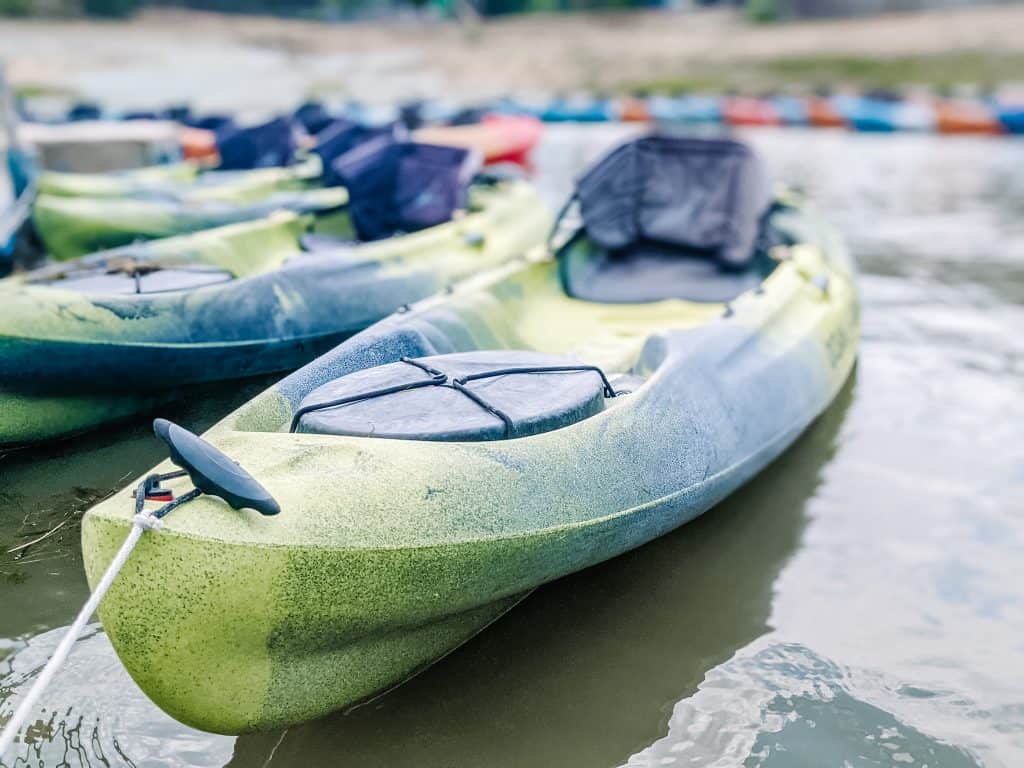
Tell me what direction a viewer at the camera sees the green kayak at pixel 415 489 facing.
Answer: facing the viewer and to the left of the viewer

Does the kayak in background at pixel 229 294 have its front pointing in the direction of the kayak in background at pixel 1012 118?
no

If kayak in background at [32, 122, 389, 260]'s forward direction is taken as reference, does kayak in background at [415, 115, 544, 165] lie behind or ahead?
behind

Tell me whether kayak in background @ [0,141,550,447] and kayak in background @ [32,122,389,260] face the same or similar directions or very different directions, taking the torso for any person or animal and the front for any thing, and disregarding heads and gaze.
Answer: same or similar directions

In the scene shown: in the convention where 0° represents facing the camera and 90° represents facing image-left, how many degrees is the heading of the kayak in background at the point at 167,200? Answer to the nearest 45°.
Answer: approximately 45°

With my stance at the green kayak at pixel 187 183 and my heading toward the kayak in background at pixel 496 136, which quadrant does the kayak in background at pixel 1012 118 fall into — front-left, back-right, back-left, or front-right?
front-right

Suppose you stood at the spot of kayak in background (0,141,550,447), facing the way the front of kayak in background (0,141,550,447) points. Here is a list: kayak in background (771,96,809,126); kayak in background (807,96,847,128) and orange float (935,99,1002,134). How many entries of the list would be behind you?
3

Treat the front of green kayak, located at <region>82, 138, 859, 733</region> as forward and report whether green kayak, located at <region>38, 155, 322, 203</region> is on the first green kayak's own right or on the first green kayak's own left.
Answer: on the first green kayak's own right

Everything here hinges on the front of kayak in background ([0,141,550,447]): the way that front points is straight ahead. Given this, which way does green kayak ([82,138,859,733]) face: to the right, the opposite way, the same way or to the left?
the same way

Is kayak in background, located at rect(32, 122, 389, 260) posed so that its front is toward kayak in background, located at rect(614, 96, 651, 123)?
no

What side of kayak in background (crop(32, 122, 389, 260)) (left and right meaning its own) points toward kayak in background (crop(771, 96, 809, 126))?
back

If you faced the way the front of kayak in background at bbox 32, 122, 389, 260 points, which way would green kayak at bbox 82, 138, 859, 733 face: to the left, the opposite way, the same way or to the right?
the same way

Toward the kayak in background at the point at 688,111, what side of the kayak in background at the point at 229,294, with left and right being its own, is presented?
back

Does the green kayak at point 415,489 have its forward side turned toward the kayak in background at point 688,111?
no
